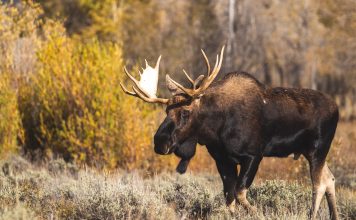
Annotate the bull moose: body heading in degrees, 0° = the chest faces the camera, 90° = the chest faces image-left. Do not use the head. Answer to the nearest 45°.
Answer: approximately 90°
